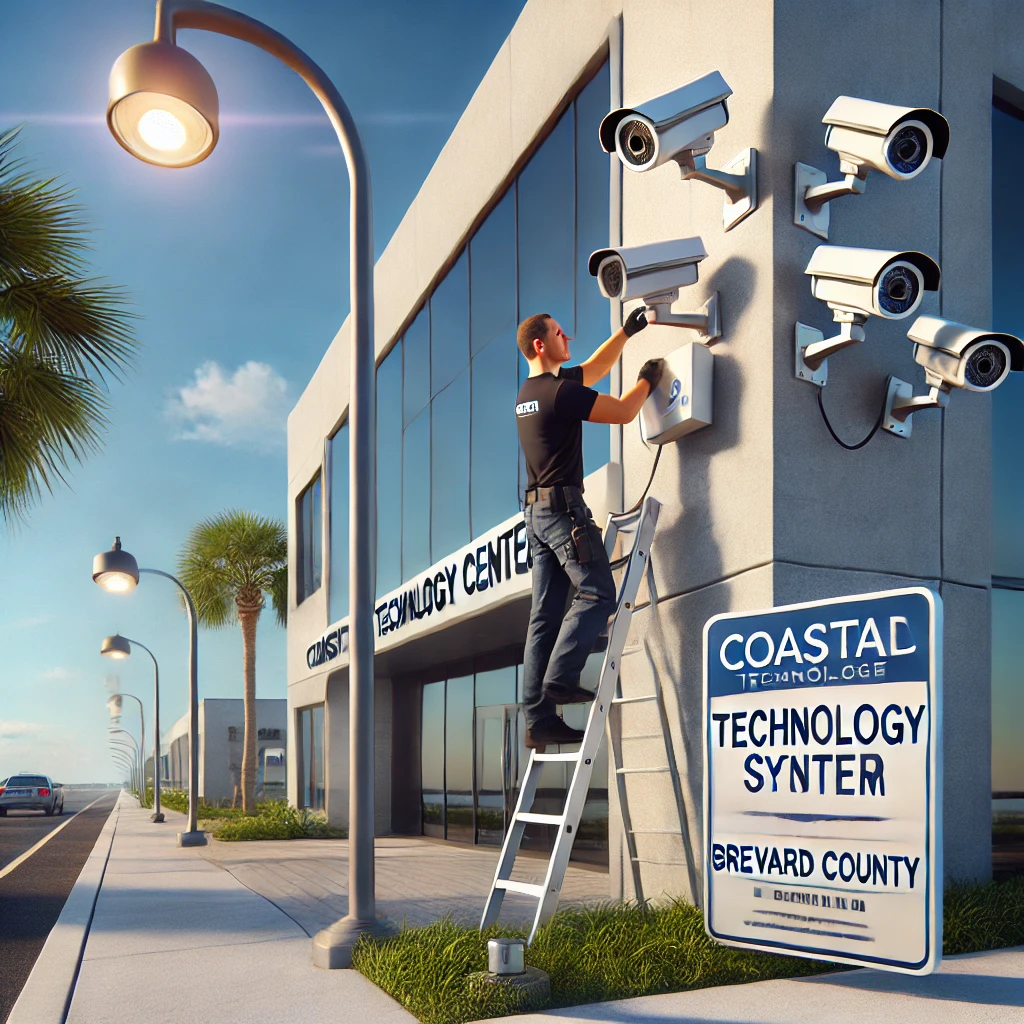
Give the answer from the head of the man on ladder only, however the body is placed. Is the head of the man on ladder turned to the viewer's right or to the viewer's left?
to the viewer's right

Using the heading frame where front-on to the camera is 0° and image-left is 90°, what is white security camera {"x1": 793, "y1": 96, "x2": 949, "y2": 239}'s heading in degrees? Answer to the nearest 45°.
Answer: approximately 315°

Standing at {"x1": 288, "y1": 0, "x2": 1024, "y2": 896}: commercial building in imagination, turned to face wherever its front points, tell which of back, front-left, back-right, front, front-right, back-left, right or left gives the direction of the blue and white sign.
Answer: front-left

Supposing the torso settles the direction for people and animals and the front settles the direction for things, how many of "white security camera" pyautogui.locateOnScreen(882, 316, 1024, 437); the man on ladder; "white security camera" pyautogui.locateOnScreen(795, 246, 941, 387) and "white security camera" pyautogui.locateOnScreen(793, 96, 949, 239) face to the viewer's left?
0

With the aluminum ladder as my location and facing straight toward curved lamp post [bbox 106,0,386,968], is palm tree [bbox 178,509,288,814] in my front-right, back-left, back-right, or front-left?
front-right

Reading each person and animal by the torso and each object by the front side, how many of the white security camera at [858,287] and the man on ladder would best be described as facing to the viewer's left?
0

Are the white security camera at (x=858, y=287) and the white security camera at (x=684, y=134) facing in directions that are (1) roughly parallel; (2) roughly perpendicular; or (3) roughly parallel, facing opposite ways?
roughly perpendicular

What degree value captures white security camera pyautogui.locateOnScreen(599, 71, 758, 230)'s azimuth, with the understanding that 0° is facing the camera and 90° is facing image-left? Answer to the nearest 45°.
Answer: approximately 45°

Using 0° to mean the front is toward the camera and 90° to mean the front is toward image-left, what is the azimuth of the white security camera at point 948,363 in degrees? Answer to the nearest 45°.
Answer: approximately 315°

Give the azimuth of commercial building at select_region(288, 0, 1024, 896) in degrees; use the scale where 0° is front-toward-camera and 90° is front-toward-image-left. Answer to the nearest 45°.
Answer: approximately 45°

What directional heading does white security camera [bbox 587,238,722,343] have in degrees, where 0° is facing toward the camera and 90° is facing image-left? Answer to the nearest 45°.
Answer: approximately 45°

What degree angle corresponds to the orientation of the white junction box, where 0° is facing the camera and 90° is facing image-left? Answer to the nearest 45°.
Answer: approximately 45°
